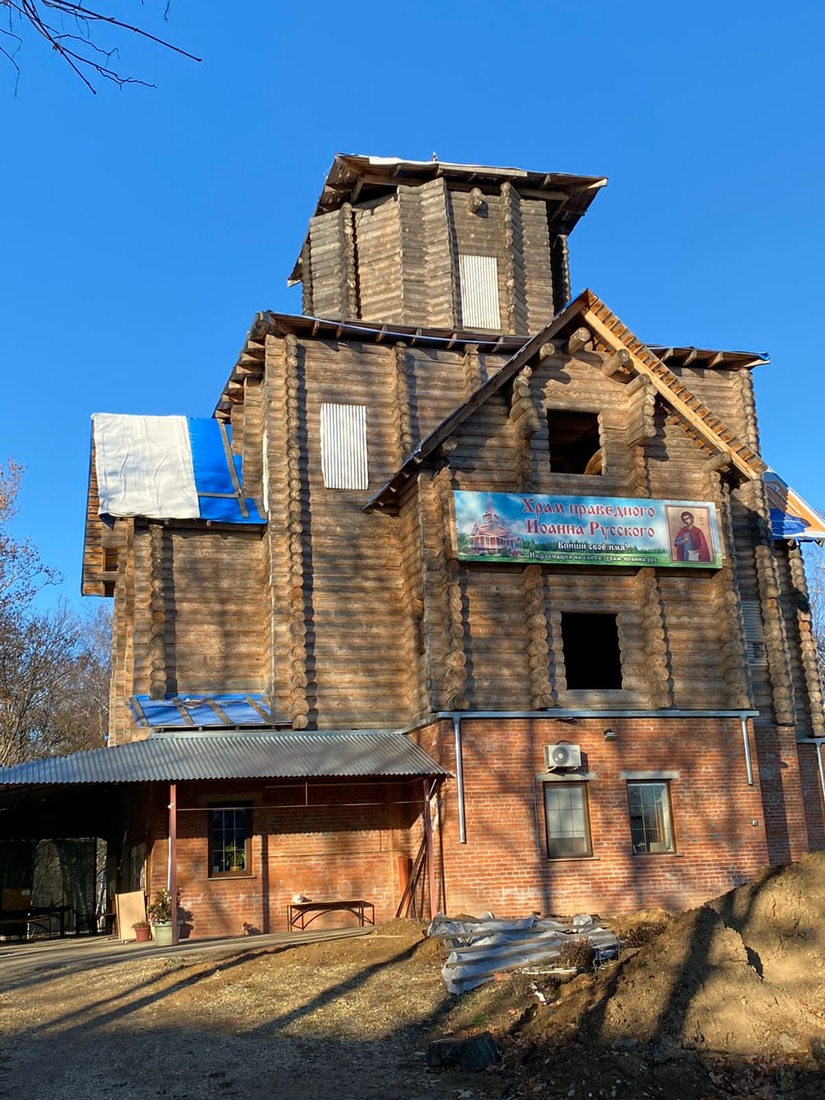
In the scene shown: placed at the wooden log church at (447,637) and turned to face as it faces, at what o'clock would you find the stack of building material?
The stack of building material is roughly at 12 o'clock from the wooden log church.

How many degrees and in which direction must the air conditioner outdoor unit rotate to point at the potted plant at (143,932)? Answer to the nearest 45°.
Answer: approximately 90° to its right

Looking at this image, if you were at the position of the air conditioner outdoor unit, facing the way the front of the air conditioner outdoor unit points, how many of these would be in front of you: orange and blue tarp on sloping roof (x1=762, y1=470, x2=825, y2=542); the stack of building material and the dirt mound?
2

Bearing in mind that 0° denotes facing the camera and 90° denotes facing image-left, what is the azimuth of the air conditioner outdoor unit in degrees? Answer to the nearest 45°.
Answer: approximately 0°

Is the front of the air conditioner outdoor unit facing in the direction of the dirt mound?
yes

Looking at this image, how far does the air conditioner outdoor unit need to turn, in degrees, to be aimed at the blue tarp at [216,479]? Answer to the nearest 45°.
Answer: approximately 90° to its right
